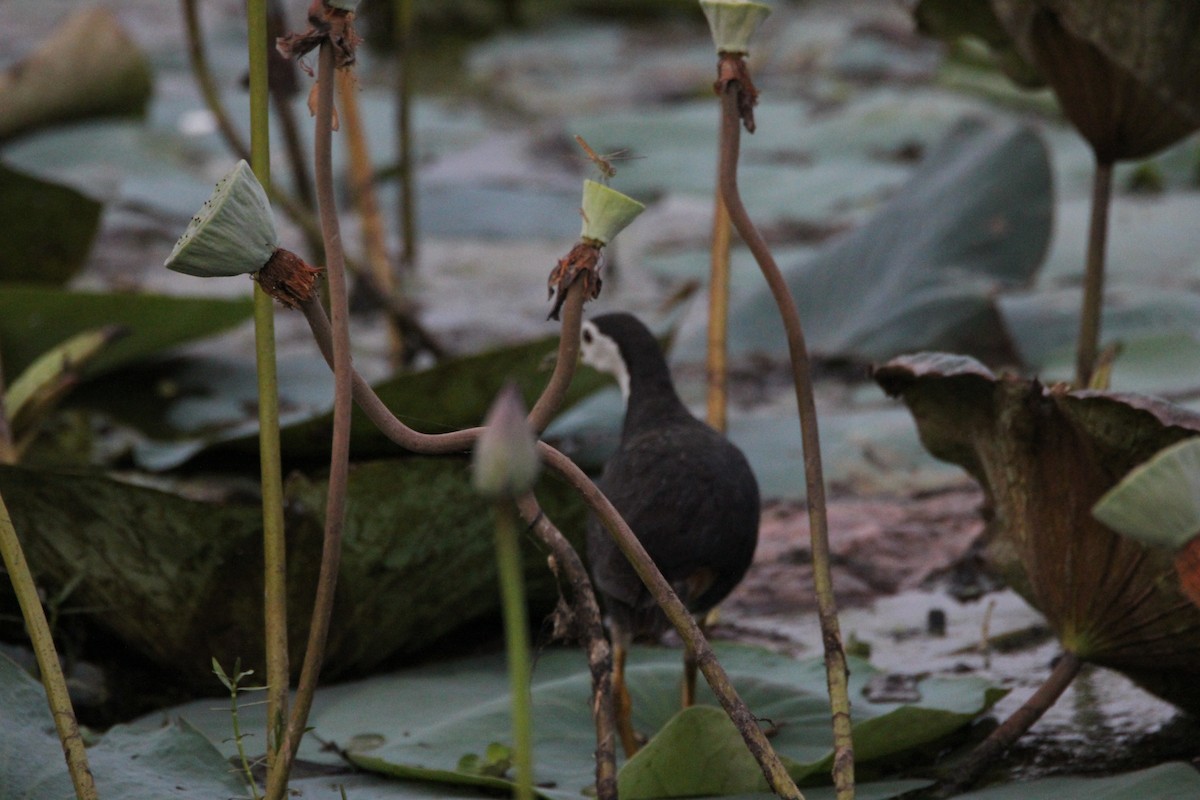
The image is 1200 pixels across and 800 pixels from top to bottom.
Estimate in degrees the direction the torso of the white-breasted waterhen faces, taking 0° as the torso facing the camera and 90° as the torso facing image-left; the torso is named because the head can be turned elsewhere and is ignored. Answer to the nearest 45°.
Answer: approximately 135°

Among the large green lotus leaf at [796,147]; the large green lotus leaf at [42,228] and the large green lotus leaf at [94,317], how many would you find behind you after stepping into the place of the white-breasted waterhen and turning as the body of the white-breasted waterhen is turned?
0

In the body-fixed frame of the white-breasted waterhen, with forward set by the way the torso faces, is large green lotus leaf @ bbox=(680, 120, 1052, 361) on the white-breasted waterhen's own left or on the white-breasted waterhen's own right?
on the white-breasted waterhen's own right

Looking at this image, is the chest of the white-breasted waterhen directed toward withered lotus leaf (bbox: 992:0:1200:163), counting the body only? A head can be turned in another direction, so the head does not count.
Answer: no

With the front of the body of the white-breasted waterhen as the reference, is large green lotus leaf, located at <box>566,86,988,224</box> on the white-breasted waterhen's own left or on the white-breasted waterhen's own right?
on the white-breasted waterhen's own right

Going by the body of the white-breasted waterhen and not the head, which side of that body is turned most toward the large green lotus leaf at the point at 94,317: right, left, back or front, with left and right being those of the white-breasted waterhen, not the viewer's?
front

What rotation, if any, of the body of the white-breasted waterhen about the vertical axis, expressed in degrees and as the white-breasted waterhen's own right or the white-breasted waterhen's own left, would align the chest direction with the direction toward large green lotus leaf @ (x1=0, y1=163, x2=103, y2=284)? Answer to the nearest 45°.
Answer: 0° — it already faces it

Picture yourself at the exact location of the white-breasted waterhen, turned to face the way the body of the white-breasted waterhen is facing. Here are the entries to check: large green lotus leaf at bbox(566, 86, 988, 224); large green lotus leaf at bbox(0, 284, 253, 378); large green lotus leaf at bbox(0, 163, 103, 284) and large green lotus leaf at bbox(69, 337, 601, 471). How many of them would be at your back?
0

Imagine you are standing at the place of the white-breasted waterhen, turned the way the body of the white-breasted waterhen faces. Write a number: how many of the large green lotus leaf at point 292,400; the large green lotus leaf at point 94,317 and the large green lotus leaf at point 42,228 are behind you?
0
